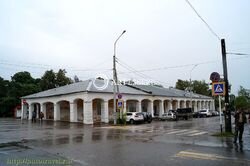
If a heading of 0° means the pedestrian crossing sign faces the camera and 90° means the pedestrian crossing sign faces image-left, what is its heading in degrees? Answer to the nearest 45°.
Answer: approximately 0°

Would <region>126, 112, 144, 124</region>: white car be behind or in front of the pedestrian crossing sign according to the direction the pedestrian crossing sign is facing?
behind
